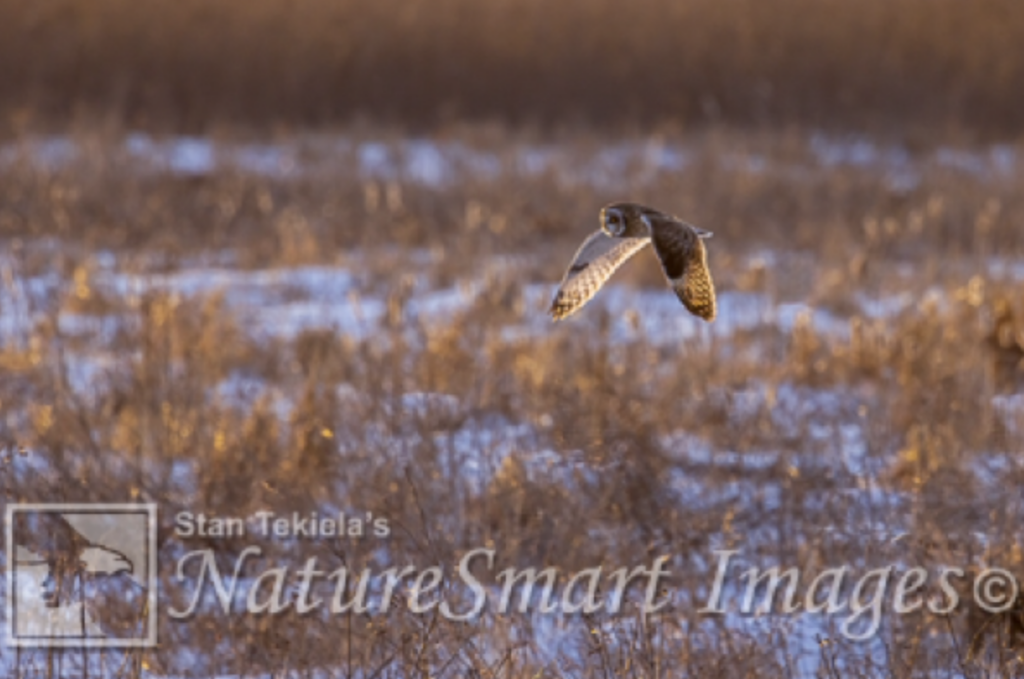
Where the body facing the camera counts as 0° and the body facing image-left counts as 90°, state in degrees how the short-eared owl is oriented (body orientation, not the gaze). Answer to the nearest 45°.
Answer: approximately 45°
